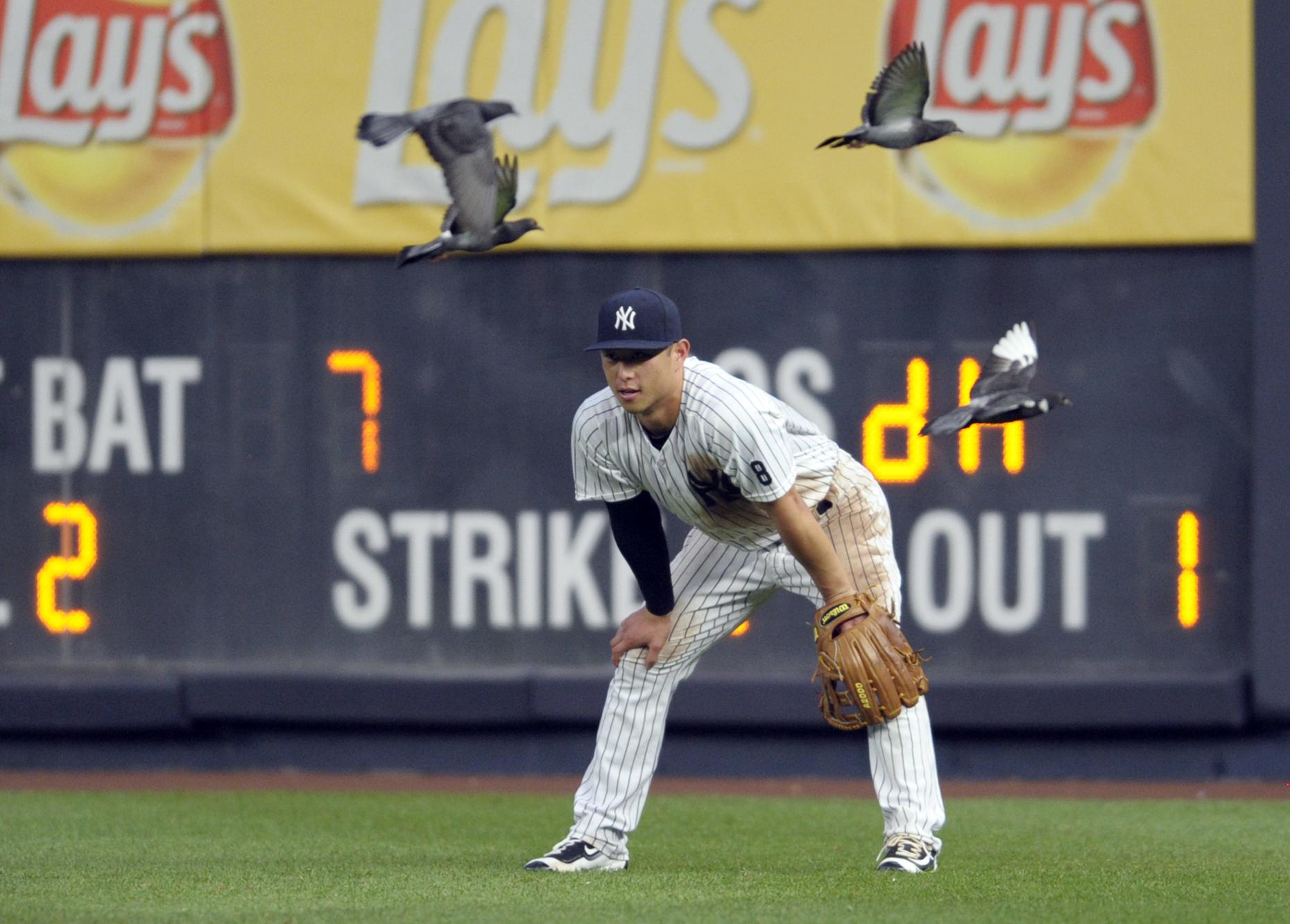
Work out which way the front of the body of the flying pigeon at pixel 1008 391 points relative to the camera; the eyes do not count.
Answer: to the viewer's right

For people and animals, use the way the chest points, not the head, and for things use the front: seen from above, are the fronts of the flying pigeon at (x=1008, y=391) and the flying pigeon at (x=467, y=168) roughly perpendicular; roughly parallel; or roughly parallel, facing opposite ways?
roughly parallel

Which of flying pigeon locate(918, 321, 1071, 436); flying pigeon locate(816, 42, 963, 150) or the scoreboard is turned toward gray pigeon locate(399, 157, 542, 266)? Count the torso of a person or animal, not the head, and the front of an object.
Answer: the scoreboard

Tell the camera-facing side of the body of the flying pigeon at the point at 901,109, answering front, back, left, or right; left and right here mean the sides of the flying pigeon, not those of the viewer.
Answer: right

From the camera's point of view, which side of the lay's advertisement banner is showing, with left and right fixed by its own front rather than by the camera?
front

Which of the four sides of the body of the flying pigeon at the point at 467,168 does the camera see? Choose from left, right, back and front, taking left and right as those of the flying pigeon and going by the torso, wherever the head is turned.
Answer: right

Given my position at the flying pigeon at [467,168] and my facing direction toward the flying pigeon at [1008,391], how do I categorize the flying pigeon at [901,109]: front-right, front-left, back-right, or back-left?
front-left

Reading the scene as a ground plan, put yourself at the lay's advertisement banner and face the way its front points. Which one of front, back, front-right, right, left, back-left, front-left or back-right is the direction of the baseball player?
front

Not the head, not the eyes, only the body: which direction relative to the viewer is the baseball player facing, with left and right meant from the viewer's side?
facing the viewer and to the left of the viewer

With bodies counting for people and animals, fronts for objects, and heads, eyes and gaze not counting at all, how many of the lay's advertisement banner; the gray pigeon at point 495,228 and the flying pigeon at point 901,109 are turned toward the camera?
1

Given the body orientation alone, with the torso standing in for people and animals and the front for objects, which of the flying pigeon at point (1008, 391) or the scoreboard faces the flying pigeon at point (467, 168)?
the scoreboard

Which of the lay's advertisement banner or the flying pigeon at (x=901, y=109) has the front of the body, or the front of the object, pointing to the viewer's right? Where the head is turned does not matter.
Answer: the flying pigeon

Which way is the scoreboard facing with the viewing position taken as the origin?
facing the viewer

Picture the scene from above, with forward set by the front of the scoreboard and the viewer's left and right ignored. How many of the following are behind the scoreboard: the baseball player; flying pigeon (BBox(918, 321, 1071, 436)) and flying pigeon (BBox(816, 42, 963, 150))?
0

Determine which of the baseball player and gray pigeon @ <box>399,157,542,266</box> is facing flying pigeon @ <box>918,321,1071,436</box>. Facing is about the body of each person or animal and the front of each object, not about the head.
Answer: the gray pigeon

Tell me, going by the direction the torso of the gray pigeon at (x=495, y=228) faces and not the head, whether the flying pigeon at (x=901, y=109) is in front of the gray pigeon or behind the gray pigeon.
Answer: in front

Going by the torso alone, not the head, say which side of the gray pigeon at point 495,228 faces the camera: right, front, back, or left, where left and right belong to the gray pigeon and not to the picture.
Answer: right

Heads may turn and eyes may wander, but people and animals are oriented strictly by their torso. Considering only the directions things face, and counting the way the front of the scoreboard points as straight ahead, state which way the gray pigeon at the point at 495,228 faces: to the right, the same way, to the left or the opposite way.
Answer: to the left

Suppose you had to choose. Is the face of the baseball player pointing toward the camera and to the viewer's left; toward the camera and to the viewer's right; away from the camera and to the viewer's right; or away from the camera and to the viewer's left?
toward the camera and to the viewer's left

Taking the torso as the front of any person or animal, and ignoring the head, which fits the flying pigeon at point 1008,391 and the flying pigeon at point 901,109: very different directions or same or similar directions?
same or similar directions
